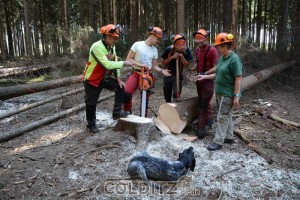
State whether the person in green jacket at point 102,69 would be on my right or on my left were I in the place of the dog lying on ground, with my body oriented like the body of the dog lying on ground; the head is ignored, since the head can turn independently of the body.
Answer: on my left

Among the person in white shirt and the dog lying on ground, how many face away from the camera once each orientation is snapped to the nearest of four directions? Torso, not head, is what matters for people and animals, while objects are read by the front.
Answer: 0

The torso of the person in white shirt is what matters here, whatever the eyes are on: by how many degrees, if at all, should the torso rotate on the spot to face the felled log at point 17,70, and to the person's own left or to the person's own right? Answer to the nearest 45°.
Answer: approximately 180°

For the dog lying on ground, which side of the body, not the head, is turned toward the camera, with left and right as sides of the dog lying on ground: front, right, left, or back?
right

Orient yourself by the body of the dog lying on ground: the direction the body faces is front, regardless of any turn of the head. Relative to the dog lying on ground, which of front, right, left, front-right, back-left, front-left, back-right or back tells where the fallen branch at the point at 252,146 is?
front-left

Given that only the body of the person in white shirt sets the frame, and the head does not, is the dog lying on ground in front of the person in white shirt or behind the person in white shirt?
in front

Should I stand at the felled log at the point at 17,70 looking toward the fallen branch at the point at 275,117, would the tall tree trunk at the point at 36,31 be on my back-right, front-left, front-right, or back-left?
back-left

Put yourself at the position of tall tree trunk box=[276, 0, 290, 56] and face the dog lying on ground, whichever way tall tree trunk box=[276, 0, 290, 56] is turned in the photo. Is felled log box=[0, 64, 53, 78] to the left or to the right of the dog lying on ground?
right

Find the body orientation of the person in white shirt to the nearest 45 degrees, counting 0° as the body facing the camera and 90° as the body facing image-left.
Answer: approximately 315°

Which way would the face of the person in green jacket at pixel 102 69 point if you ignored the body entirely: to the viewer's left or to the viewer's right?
to the viewer's right

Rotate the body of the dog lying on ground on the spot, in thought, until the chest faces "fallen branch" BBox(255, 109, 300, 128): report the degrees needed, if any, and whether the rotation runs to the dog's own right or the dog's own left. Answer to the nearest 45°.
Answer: approximately 45° to the dog's own left
